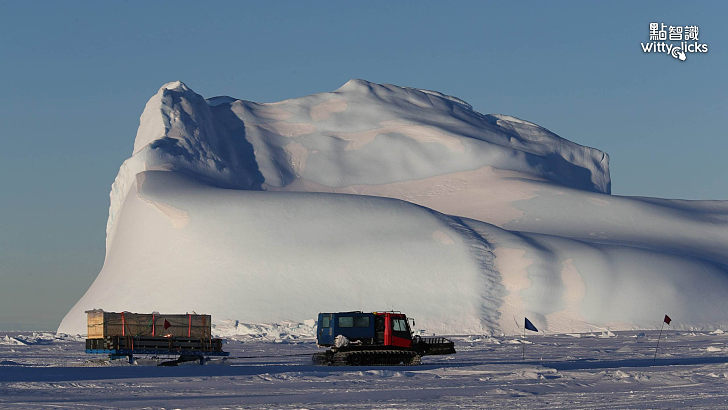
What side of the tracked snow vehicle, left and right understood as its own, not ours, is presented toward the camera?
right
